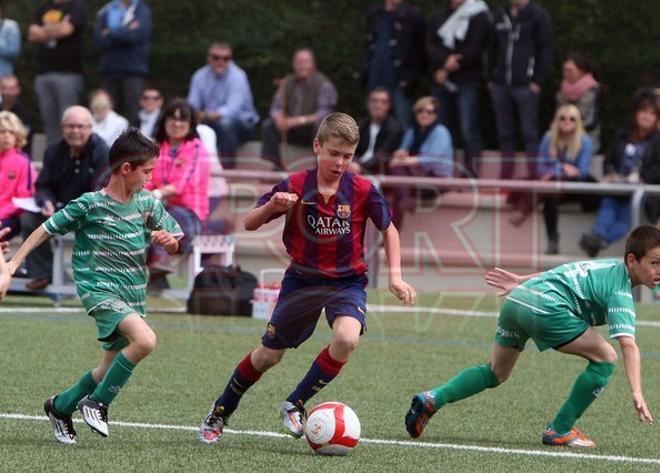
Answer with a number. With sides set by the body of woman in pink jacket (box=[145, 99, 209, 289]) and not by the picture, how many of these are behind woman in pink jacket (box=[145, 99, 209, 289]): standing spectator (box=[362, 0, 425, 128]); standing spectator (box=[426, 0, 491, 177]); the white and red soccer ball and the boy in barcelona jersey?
2

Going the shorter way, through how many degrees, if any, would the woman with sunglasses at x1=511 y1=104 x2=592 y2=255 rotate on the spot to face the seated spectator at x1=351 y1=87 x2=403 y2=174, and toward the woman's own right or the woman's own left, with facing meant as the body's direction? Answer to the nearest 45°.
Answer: approximately 90° to the woman's own right

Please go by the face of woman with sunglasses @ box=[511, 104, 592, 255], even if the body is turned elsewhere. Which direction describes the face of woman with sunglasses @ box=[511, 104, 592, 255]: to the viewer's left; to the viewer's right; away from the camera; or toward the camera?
toward the camera

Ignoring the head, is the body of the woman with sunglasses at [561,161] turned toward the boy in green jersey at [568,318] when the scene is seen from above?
yes

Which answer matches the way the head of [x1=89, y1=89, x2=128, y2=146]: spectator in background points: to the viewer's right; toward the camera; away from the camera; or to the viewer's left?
toward the camera

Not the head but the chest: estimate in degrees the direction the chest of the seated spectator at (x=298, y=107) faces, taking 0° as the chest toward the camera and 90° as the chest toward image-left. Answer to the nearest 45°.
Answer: approximately 45°

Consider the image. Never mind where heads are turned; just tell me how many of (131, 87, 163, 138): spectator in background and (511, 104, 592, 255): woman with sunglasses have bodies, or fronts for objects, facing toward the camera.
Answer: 2

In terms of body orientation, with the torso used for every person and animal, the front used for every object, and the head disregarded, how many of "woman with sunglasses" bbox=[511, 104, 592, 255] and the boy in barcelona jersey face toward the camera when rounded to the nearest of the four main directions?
2

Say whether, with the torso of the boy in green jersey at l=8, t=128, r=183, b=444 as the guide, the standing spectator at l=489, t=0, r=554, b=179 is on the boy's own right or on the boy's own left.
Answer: on the boy's own left

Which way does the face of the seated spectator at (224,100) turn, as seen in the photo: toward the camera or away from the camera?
toward the camera

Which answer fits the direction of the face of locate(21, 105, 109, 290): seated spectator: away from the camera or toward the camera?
toward the camera

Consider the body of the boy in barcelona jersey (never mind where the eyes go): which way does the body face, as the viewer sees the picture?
toward the camera

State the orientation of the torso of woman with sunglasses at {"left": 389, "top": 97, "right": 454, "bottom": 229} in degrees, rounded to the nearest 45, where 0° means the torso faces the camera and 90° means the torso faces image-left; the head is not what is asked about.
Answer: approximately 45°

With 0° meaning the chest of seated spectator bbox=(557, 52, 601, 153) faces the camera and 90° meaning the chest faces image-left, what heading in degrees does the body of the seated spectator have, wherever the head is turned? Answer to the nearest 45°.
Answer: approximately 45°
